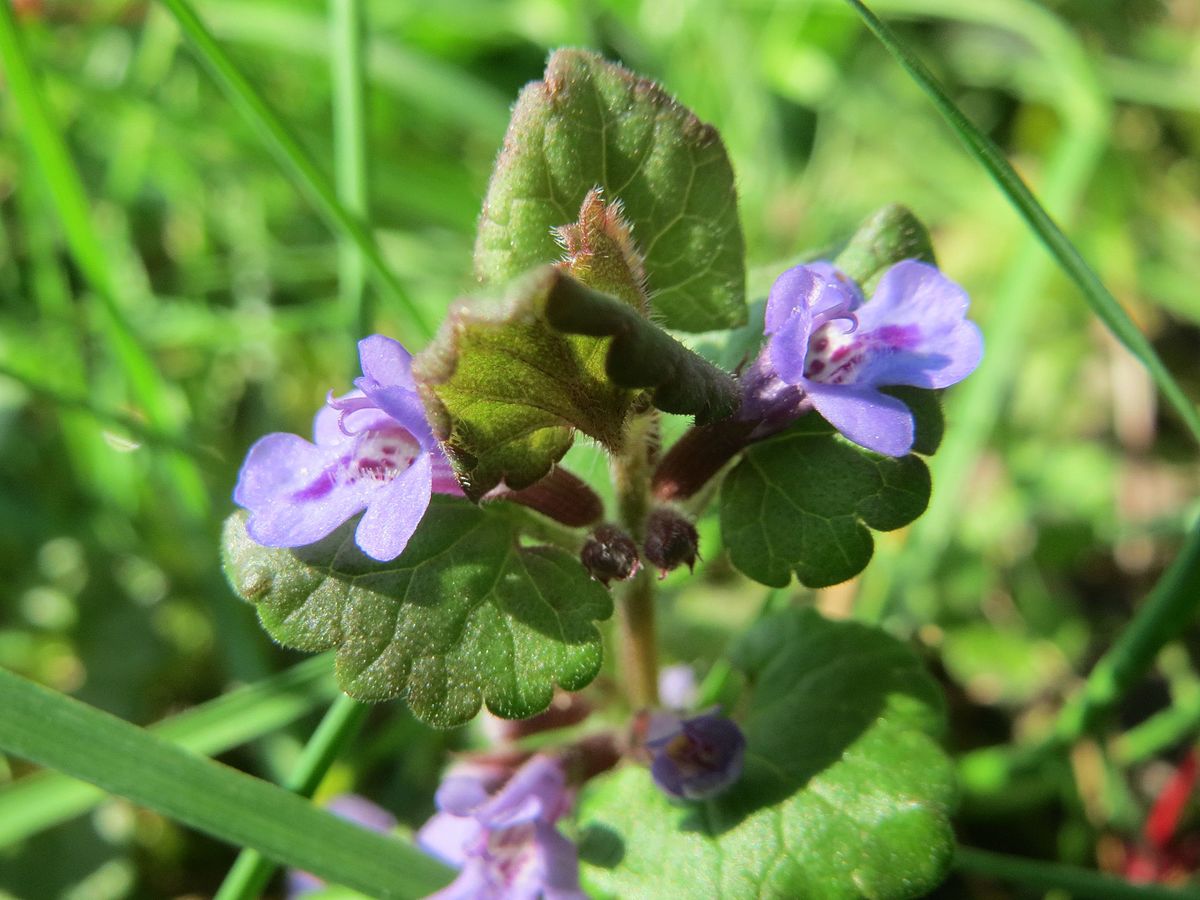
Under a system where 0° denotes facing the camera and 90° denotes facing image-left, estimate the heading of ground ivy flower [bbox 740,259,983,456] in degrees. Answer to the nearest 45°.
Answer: approximately 315°

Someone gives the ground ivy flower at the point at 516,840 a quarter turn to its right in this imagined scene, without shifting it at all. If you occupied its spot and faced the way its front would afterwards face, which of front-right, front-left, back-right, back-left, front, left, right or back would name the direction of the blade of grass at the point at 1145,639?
back-right

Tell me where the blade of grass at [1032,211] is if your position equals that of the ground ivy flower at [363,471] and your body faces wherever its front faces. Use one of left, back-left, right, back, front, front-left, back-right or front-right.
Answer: back

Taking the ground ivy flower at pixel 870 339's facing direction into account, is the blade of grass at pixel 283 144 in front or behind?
behind

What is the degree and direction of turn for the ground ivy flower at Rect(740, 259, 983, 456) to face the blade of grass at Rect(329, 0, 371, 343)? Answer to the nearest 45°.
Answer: approximately 180°

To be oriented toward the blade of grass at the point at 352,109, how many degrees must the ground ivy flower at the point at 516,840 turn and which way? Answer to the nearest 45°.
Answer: approximately 135° to its right

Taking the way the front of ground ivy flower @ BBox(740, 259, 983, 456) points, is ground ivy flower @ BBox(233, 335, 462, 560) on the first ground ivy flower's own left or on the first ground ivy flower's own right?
on the first ground ivy flower's own right
